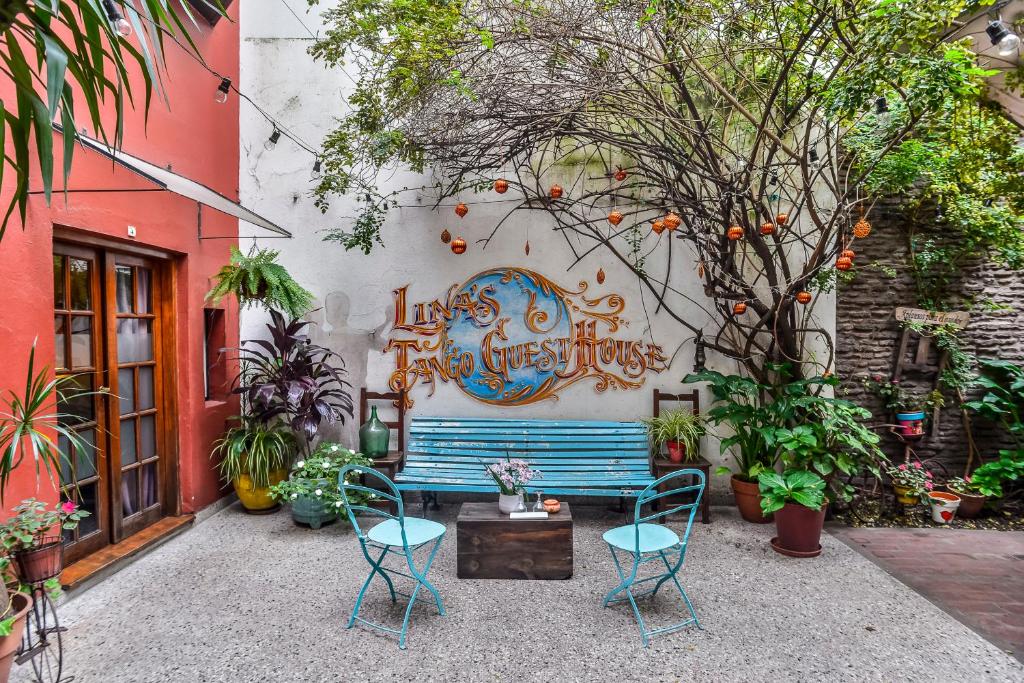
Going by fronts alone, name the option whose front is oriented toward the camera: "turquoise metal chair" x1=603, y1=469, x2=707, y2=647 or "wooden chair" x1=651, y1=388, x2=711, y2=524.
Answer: the wooden chair

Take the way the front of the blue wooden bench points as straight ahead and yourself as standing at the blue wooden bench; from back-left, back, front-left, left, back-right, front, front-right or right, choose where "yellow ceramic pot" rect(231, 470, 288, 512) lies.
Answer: right

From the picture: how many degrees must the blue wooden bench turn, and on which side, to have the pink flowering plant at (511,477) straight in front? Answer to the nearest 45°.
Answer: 0° — it already faces it

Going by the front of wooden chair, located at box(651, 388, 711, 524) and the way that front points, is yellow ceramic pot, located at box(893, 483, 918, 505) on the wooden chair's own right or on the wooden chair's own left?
on the wooden chair's own left

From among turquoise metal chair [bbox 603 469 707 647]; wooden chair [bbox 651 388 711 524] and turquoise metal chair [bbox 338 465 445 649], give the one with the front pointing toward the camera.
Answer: the wooden chair

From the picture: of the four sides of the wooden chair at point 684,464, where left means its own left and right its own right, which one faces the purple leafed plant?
right

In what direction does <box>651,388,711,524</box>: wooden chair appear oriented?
toward the camera

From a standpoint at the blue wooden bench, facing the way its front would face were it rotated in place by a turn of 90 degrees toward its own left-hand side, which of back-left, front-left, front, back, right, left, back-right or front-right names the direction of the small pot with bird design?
front

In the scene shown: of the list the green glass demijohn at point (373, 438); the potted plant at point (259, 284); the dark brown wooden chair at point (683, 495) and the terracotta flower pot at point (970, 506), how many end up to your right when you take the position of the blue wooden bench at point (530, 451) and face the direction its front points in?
2

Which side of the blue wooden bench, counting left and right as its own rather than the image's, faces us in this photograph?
front

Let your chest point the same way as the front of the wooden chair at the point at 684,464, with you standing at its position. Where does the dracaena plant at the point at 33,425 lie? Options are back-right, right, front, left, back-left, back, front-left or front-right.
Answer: front-right

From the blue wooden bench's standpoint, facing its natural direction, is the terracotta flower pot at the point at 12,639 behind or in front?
in front

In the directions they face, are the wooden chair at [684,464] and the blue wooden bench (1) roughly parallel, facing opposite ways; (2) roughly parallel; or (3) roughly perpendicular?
roughly parallel

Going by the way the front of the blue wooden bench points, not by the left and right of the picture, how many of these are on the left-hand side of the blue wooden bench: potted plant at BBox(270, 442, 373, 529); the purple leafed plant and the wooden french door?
0
